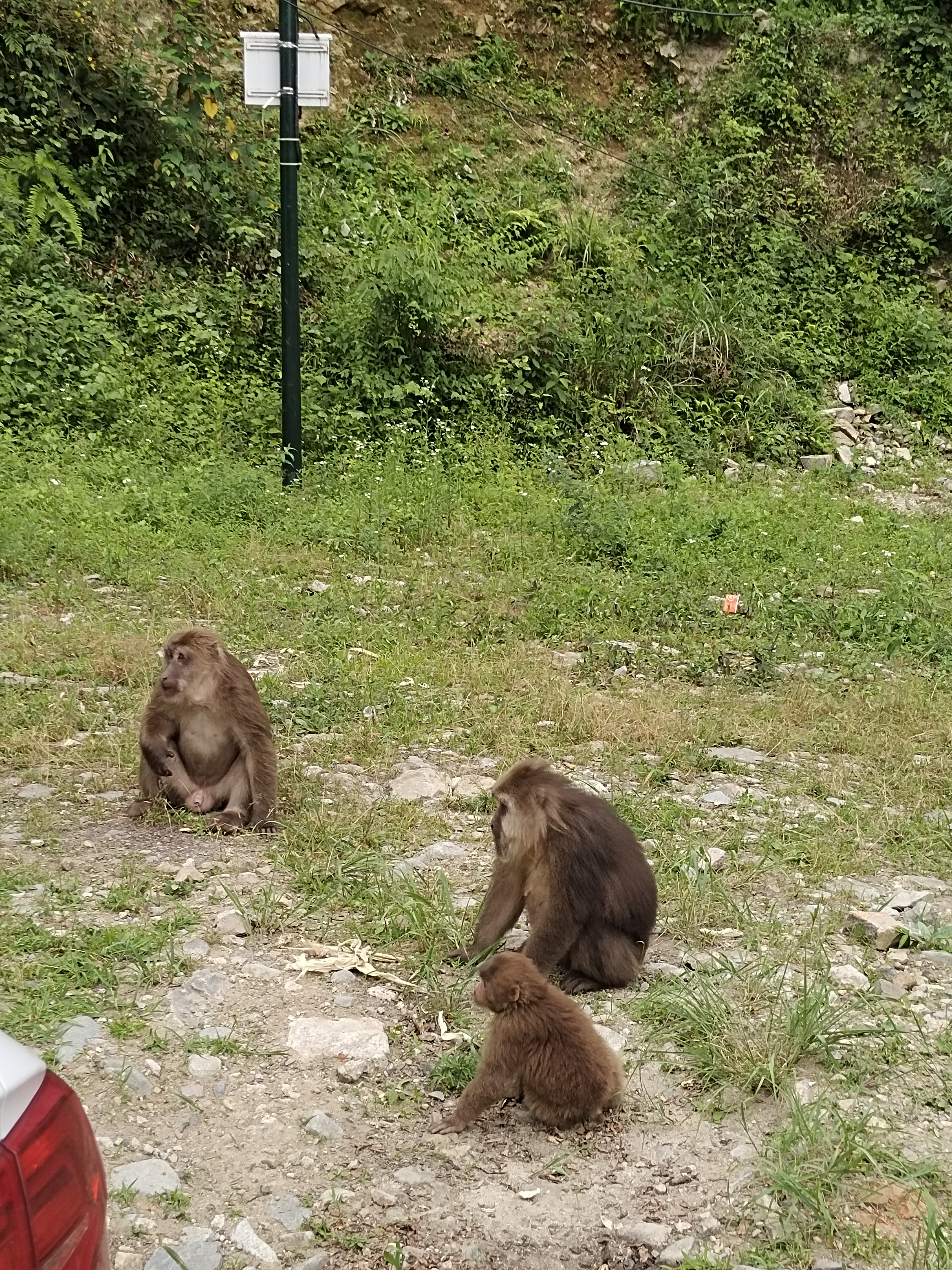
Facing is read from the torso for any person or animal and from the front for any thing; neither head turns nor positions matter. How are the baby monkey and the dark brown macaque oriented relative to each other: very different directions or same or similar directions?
same or similar directions

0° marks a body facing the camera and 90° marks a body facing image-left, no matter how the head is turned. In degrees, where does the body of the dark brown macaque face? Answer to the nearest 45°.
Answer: approximately 90°

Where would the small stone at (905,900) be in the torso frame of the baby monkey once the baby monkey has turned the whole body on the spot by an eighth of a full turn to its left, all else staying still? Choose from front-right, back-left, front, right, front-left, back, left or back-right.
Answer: back

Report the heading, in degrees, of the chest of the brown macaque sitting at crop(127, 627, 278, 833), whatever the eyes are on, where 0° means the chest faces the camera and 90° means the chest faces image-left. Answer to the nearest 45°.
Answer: approximately 45°

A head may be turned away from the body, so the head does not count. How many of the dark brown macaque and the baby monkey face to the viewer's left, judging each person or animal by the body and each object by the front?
2

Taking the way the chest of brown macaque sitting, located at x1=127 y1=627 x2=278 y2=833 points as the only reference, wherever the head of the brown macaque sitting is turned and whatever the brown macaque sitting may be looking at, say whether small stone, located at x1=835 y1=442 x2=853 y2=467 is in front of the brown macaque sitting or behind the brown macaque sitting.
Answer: behind

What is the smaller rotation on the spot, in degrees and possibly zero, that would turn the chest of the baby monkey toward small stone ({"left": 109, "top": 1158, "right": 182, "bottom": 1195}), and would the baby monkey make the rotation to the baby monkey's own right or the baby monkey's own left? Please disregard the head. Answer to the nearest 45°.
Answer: approximately 45° to the baby monkey's own left

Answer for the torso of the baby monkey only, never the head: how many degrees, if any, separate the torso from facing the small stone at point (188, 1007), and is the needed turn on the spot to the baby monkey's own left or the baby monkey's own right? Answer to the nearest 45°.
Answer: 0° — it already faces it

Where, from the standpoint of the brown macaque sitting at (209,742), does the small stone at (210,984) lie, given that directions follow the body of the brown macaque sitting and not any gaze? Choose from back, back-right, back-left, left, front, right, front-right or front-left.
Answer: front-left

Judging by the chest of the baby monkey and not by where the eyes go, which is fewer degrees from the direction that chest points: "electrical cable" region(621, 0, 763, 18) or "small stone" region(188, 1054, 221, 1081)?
the small stone

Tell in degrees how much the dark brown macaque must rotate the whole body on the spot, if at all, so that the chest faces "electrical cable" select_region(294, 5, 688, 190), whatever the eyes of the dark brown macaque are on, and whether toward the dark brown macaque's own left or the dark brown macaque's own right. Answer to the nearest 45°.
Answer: approximately 90° to the dark brown macaque's own right

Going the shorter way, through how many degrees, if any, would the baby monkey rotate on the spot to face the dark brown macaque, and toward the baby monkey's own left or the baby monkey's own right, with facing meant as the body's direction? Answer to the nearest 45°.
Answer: approximately 90° to the baby monkey's own right

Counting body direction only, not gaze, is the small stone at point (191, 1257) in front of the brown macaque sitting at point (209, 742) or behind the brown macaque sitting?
in front

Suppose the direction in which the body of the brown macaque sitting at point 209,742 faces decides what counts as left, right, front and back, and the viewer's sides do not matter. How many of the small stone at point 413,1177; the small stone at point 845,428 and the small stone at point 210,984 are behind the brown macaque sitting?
1

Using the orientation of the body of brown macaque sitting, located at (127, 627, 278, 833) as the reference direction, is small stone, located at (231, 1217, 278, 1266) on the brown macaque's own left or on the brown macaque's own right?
on the brown macaque's own left

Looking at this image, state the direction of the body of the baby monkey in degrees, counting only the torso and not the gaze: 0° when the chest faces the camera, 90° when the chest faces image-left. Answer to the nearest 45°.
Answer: approximately 90°

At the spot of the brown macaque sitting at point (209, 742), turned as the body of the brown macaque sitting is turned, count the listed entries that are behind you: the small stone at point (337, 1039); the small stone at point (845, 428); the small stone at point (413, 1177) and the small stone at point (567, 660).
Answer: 2
